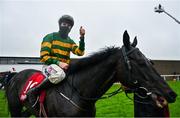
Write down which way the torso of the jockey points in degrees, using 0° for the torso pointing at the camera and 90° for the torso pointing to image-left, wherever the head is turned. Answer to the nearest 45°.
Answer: approximately 315°
